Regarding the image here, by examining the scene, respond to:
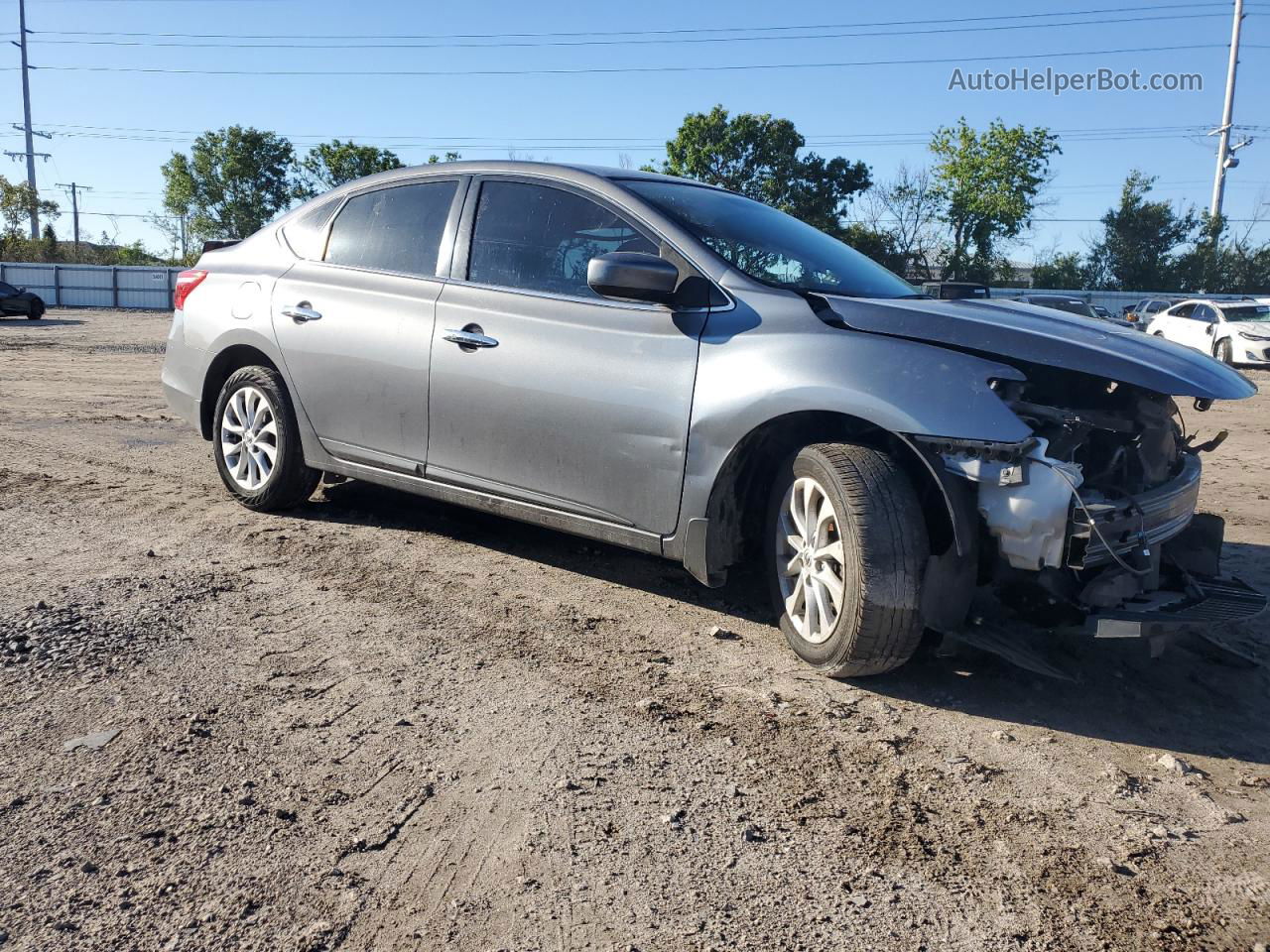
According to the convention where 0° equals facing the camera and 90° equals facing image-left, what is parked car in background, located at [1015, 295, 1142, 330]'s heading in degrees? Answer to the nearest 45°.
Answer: approximately 315°

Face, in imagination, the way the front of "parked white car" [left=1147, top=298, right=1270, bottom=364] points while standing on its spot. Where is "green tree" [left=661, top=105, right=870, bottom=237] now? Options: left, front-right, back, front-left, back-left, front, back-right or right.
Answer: back

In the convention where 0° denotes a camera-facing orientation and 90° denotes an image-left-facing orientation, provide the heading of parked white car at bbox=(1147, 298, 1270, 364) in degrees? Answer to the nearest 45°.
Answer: approximately 315°

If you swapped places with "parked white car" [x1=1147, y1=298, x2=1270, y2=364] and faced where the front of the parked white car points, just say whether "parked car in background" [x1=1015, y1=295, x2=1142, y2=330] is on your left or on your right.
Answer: on your right

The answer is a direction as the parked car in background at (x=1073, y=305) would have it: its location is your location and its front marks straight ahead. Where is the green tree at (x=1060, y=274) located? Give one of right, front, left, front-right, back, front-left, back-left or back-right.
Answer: back-left

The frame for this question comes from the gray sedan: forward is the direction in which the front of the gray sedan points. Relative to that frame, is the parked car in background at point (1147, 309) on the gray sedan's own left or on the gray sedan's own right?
on the gray sedan's own left

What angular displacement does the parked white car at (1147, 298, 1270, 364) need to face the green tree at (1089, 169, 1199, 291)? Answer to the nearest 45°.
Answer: approximately 135° to its left
